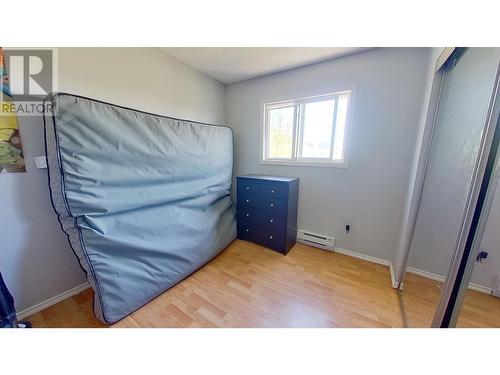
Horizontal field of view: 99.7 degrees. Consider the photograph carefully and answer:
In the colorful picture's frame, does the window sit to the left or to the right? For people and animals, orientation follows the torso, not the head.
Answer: on its left
